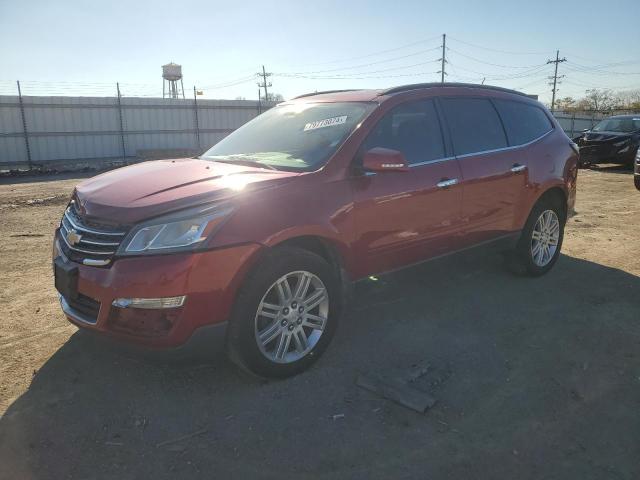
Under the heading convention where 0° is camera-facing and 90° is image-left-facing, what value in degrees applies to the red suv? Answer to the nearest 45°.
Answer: approximately 45°

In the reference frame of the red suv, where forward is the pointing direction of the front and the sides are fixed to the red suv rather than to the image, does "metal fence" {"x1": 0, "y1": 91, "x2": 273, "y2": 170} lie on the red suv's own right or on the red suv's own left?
on the red suv's own right

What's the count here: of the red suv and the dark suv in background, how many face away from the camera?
0

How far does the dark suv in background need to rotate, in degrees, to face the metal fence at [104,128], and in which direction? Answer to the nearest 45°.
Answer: approximately 45° to its right

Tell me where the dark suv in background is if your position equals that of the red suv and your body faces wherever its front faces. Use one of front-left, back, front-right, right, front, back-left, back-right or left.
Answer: back

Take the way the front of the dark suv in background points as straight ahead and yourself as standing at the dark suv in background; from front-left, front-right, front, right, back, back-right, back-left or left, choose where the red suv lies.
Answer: front-left

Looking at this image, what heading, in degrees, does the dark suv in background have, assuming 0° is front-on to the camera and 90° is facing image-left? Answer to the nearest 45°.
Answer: approximately 45°
